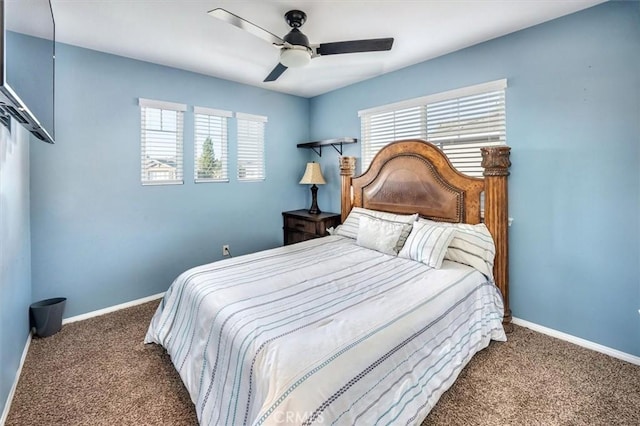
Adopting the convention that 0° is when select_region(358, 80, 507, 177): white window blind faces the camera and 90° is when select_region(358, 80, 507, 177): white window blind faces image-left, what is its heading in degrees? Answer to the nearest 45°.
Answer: approximately 45°

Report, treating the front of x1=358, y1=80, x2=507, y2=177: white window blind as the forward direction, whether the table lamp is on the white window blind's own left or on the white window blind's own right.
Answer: on the white window blind's own right

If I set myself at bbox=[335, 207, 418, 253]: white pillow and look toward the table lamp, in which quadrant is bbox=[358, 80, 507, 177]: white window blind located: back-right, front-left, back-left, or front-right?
back-right

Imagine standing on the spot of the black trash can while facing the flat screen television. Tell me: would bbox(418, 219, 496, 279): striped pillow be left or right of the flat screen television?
left

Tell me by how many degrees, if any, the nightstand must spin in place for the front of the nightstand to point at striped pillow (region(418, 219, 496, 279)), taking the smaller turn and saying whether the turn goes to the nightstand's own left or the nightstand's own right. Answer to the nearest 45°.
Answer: approximately 90° to the nightstand's own left

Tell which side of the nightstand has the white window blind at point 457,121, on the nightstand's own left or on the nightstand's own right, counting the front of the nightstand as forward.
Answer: on the nightstand's own left

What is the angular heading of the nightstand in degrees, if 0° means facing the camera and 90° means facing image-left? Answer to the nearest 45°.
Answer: approximately 45°
